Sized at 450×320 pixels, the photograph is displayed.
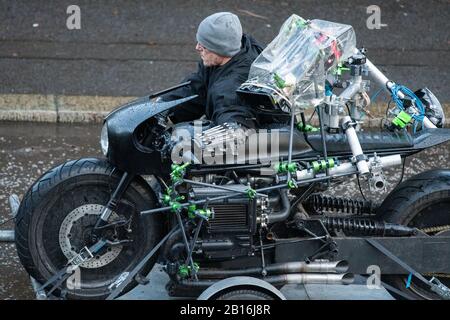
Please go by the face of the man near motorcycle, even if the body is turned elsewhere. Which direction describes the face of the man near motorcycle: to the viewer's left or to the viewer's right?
to the viewer's left

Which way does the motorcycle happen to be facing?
to the viewer's left
